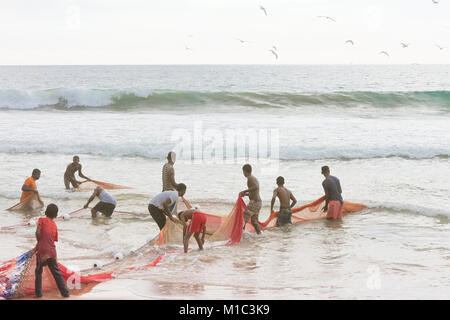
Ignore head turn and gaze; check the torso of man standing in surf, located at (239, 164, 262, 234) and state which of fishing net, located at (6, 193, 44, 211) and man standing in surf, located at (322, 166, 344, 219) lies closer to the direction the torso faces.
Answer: the fishing net

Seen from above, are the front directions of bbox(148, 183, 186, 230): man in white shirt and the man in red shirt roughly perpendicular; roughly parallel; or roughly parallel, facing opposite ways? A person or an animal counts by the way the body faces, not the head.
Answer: roughly perpendicular

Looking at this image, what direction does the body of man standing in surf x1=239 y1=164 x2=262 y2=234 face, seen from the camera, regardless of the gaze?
to the viewer's left

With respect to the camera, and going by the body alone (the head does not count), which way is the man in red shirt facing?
away from the camera

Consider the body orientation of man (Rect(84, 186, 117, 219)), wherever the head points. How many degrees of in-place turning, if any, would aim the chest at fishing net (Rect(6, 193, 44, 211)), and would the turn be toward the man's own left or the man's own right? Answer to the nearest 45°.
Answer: approximately 45° to the man's own right

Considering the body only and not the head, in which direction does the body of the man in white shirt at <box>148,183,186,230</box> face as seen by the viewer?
to the viewer's right

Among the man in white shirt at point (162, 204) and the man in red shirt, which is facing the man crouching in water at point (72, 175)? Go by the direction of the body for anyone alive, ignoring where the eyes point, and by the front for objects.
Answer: the man in red shirt

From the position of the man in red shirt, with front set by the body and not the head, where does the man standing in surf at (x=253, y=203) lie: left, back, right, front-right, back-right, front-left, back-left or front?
front-right

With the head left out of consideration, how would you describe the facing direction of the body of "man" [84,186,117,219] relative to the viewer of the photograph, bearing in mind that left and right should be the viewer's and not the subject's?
facing to the left of the viewer

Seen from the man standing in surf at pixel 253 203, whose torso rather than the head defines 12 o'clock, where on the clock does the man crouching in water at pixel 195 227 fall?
The man crouching in water is roughly at 10 o'clock from the man standing in surf.
